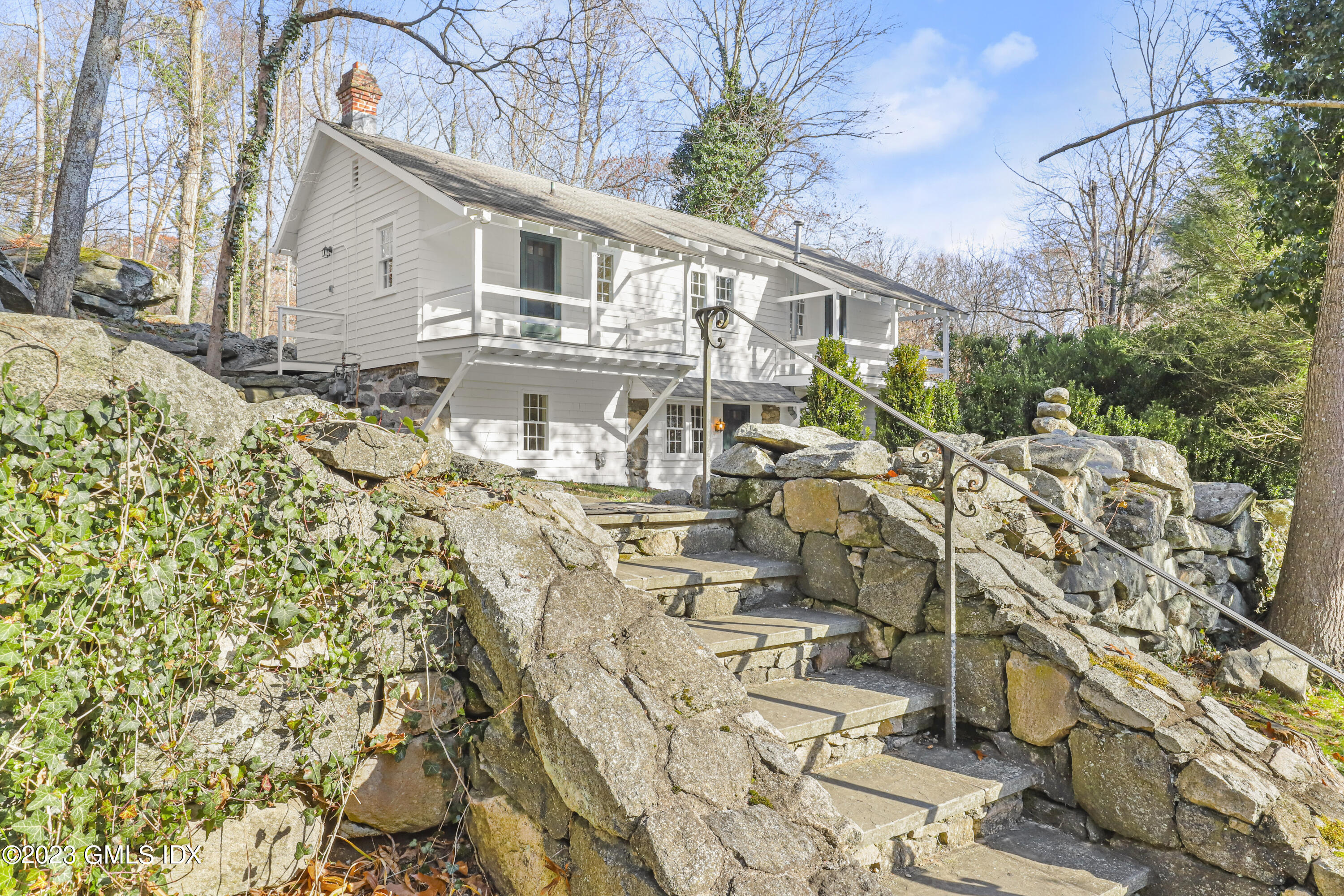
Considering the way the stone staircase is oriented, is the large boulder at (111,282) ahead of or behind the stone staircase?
behind

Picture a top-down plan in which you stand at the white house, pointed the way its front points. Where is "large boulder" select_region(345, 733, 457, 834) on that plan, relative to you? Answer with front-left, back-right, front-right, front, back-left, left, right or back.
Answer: front-right

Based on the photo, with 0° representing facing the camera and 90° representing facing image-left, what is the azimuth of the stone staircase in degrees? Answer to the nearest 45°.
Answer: approximately 315°

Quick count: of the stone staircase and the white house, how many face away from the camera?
0

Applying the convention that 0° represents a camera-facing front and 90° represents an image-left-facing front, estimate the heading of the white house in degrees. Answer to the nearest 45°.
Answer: approximately 315°

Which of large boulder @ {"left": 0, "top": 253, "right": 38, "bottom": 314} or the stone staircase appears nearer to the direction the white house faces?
the stone staircase

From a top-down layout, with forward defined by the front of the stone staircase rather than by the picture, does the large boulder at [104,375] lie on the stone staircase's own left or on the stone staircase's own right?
on the stone staircase's own right

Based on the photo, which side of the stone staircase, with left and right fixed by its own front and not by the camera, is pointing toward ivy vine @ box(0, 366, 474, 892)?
right
